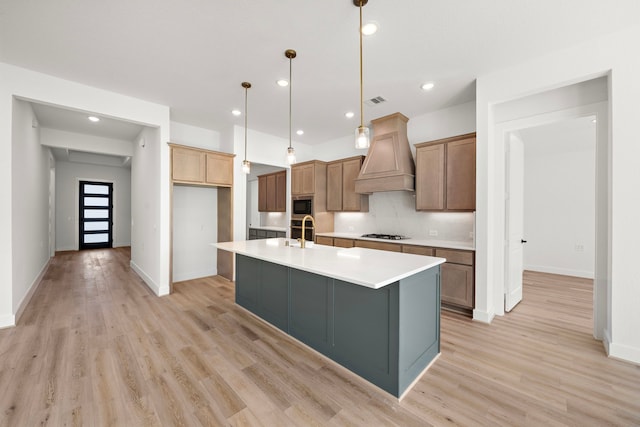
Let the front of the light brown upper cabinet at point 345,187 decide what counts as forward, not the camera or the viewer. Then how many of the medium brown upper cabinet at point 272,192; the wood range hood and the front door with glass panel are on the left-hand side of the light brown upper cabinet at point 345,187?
1

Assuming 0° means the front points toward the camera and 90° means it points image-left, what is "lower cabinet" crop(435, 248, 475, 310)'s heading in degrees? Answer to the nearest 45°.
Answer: approximately 45°

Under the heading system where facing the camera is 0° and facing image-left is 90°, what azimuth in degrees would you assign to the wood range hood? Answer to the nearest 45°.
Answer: approximately 45°

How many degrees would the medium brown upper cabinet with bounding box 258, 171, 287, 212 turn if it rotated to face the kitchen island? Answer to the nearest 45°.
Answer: approximately 45° to its left

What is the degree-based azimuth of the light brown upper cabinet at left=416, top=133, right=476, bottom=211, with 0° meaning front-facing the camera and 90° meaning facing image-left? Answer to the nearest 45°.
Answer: approximately 45°

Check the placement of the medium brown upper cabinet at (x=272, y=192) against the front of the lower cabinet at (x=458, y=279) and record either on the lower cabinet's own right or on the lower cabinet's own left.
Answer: on the lower cabinet's own right

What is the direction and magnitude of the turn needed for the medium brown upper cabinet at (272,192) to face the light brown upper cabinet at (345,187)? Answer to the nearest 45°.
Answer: approximately 90° to its left

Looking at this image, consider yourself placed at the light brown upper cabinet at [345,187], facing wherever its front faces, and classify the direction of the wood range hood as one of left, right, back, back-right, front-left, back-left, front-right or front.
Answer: left

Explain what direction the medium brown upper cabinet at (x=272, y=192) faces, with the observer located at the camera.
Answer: facing the viewer and to the left of the viewer
